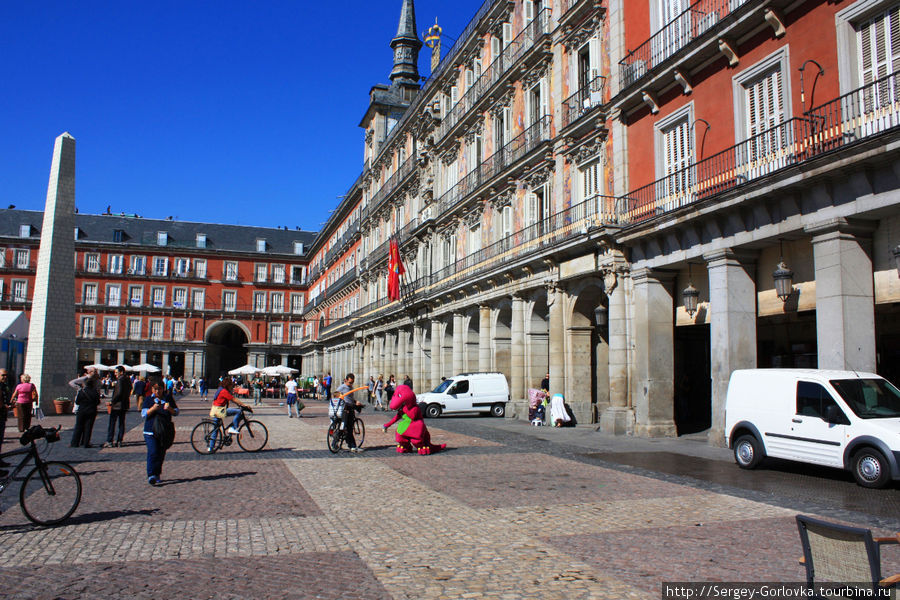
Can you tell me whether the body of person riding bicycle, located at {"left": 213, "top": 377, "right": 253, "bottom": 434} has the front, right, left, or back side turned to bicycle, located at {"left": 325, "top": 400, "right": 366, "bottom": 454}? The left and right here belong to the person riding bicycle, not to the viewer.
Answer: front

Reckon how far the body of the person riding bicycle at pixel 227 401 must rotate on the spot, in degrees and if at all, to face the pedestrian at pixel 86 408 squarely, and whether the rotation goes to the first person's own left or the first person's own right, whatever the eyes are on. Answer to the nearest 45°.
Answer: approximately 135° to the first person's own left

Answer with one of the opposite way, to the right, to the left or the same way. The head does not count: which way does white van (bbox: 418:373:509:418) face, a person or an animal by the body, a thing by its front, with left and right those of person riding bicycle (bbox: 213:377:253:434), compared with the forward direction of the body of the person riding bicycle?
the opposite way

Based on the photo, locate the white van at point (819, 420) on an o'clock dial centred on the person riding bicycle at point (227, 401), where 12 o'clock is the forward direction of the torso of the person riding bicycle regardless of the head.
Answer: The white van is roughly at 1 o'clock from the person riding bicycle.

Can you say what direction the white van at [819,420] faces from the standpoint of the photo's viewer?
facing the viewer and to the right of the viewer

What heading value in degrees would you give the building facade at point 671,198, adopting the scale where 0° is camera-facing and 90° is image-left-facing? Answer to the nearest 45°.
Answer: approximately 45°

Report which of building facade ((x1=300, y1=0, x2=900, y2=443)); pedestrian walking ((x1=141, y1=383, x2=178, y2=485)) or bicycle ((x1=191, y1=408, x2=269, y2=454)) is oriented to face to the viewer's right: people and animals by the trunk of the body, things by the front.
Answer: the bicycle

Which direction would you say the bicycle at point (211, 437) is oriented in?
to the viewer's right

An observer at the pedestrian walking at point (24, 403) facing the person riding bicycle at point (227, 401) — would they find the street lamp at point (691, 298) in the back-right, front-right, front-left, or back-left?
front-left

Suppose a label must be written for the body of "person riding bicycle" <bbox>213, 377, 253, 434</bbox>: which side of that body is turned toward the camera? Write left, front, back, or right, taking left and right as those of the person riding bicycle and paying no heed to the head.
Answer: right

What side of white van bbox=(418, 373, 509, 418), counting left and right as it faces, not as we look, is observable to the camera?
left

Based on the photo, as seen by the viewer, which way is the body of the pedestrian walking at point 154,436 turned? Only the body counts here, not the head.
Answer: toward the camera

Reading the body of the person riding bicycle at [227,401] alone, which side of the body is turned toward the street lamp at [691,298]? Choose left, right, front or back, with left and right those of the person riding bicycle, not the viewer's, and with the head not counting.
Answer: front

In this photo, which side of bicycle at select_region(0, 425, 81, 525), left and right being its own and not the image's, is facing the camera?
right

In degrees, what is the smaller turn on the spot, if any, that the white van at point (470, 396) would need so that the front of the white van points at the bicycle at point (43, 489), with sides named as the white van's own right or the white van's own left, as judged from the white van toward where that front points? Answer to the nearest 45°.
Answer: approximately 90° to the white van's own left

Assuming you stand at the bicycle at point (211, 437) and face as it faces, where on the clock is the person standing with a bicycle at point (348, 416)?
The person standing with a bicycle is roughly at 12 o'clock from the bicycle.
